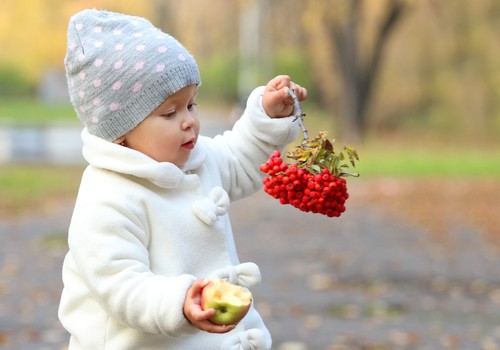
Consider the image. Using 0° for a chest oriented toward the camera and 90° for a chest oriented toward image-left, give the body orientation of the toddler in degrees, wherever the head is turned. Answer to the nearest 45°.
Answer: approximately 315°

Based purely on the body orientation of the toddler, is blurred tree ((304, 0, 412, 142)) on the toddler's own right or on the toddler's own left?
on the toddler's own left
